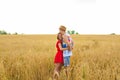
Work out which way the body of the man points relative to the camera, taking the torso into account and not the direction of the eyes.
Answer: to the viewer's left

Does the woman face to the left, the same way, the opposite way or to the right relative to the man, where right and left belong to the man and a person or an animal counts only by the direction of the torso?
the opposite way

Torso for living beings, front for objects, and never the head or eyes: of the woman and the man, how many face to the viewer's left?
1

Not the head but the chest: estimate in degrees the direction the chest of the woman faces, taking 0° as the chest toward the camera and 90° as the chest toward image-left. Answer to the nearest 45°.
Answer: approximately 270°
